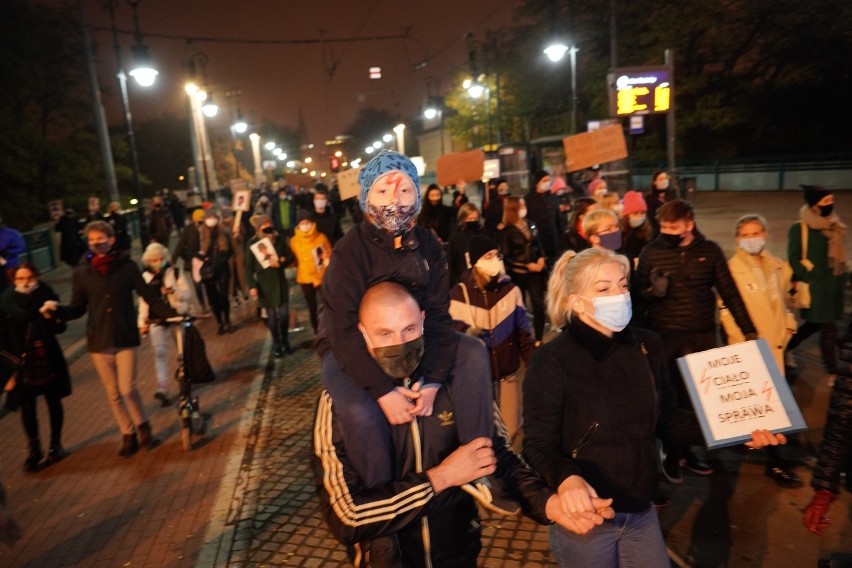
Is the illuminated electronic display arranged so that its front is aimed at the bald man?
yes

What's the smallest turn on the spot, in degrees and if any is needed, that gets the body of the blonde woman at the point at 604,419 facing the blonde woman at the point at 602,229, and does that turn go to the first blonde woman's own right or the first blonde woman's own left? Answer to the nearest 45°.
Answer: approximately 135° to the first blonde woman's own left

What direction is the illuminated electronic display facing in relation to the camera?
toward the camera

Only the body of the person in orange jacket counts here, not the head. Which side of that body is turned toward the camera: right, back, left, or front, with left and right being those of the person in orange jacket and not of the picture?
front

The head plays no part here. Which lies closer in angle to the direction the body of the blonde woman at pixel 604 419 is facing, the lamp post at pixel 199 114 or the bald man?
the bald man

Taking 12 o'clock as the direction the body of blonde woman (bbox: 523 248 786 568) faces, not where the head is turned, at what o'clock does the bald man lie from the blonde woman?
The bald man is roughly at 3 o'clock from the blonde woman.

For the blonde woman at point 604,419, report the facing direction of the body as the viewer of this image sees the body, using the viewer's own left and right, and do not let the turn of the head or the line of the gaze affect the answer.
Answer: facing the viewer and to the right of the viewer

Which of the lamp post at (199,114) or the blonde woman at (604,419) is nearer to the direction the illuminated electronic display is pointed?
the blonde woman

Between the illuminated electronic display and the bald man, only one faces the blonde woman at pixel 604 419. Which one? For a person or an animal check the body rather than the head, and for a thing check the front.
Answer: the illuminated electronic display

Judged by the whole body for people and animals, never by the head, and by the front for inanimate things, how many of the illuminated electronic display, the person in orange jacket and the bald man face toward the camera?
3

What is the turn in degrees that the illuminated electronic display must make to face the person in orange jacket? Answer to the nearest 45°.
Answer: approximately 45° to its right

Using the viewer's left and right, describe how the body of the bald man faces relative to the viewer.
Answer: facing the viewer

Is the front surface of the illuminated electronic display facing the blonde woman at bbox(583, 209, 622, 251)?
yes

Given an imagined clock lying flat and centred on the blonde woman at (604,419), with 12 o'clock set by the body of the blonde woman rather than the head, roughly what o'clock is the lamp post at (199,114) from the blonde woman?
The lamp post is roughly at 6 o'clock from the blonde woman.
